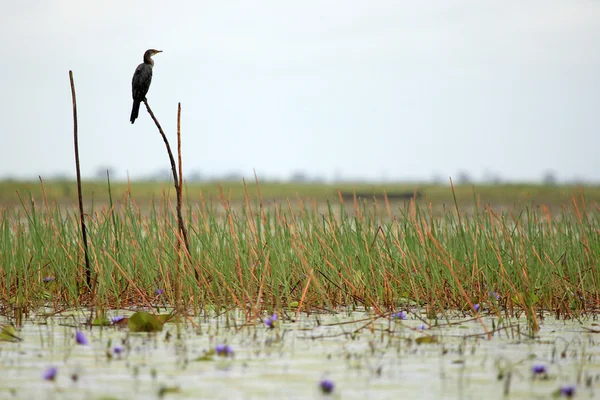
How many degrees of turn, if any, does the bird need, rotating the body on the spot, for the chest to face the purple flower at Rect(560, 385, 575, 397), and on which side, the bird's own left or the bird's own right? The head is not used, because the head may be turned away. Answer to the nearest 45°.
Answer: approximately 45° to the bird's own right

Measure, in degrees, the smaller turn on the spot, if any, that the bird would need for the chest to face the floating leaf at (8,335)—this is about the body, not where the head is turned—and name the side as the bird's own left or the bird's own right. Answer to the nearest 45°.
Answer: approximately 135° to the bird's own right

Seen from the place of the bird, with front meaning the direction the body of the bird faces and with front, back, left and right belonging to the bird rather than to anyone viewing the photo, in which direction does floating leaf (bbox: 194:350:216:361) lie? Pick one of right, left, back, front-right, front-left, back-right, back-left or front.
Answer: right

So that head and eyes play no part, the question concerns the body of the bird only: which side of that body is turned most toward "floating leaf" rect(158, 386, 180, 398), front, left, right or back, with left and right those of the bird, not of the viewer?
right

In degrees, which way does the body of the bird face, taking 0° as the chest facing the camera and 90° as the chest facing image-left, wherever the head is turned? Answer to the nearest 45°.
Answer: approximately 270°

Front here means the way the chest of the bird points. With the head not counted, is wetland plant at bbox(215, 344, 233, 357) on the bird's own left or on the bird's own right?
on the bird's own right

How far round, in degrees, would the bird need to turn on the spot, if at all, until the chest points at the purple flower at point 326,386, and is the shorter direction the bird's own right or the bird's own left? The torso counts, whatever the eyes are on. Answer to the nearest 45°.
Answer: approximately 90° to the bird's own right
